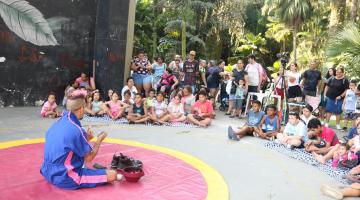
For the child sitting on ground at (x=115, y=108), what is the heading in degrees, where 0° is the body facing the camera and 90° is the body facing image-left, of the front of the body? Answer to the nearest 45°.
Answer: approximately 0°

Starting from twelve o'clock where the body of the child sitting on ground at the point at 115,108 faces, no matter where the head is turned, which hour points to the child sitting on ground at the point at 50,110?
the child sitting on ground at the point at 50,110 is roughly at 3 o'clock from the child sitting on ground at the point at 115,108.

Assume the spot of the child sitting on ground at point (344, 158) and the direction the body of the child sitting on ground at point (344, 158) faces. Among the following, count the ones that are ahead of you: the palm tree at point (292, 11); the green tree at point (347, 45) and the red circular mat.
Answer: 1

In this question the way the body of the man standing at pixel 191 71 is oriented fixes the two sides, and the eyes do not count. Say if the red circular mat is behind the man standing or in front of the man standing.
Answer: in front

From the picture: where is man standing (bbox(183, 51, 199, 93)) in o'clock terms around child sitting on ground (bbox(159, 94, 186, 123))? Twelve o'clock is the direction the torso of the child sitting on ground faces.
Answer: The man standing is roughly at 5 o'clock from the child sitting on ground.

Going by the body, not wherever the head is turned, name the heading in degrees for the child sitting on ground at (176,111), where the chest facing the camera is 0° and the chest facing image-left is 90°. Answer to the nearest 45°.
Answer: approximately 45°

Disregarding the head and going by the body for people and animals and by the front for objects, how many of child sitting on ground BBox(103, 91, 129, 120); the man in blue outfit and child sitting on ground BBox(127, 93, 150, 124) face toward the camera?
2

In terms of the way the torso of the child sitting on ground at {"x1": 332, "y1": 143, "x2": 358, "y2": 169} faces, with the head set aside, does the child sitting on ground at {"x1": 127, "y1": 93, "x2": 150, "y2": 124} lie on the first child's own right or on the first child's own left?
on the first child's own right

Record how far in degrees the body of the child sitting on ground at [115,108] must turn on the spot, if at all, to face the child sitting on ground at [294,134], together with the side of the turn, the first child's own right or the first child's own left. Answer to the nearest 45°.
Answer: approximately 45° to the first child's own left

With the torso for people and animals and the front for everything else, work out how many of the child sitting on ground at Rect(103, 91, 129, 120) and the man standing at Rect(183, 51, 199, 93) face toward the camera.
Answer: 2

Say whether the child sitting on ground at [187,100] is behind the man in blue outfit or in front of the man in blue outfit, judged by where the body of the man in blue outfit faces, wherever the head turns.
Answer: in front

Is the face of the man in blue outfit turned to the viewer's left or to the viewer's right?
to the viewer's right

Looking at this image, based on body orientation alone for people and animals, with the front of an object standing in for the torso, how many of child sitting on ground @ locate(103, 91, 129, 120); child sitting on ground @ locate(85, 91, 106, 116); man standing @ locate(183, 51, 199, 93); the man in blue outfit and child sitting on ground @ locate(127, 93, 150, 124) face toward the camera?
4

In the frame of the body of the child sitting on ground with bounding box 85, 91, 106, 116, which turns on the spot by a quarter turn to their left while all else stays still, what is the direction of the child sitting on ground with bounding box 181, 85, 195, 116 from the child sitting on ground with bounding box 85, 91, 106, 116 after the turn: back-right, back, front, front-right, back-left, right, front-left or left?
front
